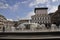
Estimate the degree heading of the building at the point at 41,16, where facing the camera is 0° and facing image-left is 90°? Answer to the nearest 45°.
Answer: approximately 0°

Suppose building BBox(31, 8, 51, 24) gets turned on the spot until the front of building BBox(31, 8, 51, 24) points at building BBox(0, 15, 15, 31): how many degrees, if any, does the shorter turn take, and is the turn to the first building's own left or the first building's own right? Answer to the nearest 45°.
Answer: approximately 90° to the first building's own right
